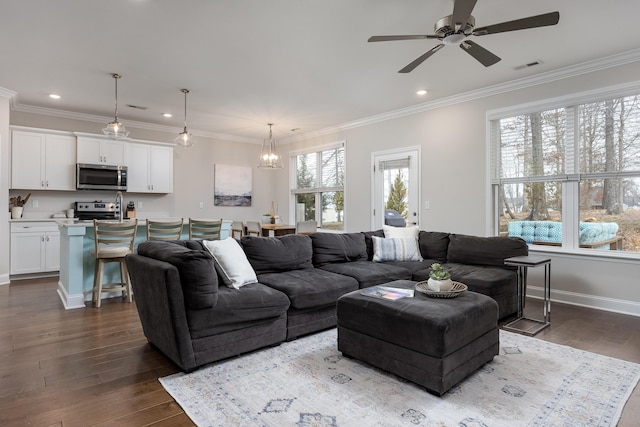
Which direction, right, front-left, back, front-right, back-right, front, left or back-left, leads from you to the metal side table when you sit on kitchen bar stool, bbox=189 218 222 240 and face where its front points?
back-right

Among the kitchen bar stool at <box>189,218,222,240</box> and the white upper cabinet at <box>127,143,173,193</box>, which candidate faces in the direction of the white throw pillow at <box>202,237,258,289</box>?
the white upper cabinet

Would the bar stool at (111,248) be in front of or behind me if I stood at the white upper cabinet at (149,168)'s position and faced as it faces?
in front

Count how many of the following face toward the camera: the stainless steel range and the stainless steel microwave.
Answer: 2

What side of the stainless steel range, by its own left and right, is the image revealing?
front

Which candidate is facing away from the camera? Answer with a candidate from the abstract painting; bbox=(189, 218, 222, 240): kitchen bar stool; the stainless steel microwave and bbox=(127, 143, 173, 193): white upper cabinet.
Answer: the kitchen bar stool

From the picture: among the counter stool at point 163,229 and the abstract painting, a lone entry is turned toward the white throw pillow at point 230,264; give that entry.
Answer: the abstract painting

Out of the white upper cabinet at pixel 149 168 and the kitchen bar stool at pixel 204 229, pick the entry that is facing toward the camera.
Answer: the white upper cabinet

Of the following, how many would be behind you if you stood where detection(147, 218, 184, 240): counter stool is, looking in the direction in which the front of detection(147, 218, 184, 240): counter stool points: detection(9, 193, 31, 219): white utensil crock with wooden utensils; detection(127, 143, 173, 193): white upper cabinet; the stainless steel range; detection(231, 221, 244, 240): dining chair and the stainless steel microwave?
0

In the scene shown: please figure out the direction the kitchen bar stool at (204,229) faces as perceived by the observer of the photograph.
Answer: facing away from the viewer

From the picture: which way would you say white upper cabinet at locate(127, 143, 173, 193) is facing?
toward the camera

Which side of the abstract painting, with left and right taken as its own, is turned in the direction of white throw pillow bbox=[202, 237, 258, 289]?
front

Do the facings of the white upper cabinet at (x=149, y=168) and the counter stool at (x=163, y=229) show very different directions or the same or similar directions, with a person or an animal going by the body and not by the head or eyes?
very different directions

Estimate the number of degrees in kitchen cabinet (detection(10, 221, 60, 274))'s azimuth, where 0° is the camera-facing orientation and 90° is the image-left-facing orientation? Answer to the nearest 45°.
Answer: approximately 0°

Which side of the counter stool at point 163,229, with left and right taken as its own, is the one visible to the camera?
back

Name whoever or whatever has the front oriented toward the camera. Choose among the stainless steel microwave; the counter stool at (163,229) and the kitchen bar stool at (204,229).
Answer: the stainless steel microwave

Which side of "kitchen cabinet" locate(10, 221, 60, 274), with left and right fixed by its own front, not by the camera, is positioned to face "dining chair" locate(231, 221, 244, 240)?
left

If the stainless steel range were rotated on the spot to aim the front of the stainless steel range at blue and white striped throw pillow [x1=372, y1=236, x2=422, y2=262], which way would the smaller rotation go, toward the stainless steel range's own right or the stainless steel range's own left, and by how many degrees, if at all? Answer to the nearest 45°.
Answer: approximately 45° to the stainless steel range's own left

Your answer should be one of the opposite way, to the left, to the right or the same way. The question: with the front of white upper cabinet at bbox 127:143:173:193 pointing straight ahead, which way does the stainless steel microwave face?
the same way

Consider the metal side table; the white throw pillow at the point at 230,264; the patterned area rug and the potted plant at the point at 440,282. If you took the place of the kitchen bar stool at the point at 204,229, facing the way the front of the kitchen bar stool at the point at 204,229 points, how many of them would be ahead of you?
0

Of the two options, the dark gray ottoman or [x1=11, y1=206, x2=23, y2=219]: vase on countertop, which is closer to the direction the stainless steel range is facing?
the dark gray ottoman

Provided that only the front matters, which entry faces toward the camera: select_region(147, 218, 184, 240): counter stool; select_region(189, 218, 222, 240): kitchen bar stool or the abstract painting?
the abstract painting

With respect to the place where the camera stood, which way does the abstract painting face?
facing the viewer

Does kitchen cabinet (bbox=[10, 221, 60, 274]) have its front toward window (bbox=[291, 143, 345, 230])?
no
